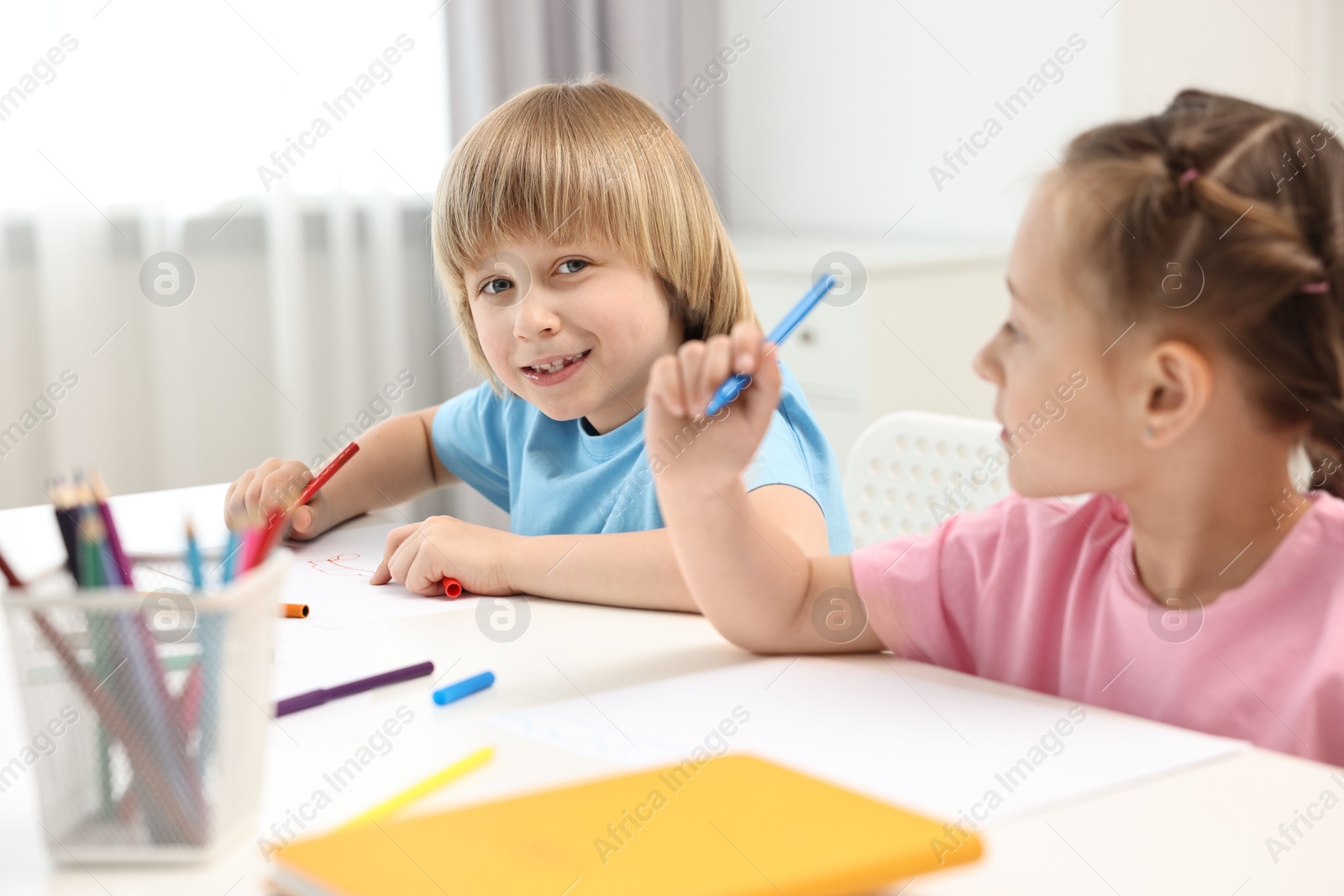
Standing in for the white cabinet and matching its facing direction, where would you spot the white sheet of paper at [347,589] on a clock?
The white sheet of paper is roughly at 11 o'clock from the white cabinet.

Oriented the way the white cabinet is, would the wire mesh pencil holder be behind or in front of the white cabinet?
in front

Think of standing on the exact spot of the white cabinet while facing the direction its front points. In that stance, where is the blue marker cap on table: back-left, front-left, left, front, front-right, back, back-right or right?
front-left

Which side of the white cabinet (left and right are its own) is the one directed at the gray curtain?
right

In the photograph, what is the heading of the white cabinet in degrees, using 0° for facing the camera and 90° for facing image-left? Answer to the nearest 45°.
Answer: approximately 45°

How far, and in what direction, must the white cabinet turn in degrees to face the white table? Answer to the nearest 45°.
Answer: approximately 45° to its left

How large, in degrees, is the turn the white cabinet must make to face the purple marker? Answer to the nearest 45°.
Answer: approximately 45° to its left

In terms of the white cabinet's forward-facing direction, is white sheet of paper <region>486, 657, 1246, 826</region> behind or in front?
in front

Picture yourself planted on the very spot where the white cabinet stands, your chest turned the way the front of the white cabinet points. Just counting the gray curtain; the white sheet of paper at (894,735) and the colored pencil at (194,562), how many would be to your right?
1

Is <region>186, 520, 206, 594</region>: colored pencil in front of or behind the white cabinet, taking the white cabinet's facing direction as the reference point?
in front

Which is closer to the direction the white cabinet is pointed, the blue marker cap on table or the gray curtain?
the blue marker cap on table
